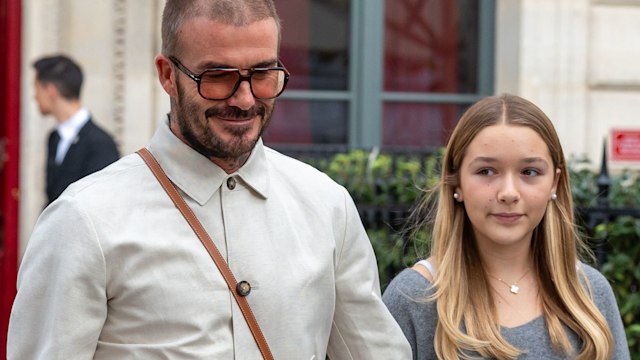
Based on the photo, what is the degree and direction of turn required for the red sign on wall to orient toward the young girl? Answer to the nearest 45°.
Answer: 0° — it already faces them

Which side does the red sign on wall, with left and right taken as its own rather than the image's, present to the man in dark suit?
right

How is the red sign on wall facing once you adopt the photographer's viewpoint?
facing the viewer

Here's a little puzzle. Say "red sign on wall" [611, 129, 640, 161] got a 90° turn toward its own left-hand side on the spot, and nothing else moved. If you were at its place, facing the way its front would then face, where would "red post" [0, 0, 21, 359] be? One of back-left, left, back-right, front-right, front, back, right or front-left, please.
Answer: back

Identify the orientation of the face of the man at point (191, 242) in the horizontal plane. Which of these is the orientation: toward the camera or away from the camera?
toward the camera

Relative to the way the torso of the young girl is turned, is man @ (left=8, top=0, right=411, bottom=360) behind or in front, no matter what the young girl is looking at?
in front

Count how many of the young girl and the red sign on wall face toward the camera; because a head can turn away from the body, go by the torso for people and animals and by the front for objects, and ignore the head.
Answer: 2

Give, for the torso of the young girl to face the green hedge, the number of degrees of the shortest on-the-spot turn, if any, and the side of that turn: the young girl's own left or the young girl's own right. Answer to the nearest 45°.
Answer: approximately 180°

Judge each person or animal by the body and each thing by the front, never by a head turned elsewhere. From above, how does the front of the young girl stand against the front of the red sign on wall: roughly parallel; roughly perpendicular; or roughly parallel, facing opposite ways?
roughly parallel

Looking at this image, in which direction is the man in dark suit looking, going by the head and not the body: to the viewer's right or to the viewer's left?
to the viewer's left

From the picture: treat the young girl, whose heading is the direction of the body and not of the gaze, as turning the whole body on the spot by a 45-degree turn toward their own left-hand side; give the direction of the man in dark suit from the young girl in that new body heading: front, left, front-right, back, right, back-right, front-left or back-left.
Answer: back

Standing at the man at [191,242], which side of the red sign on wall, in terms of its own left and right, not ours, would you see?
front
